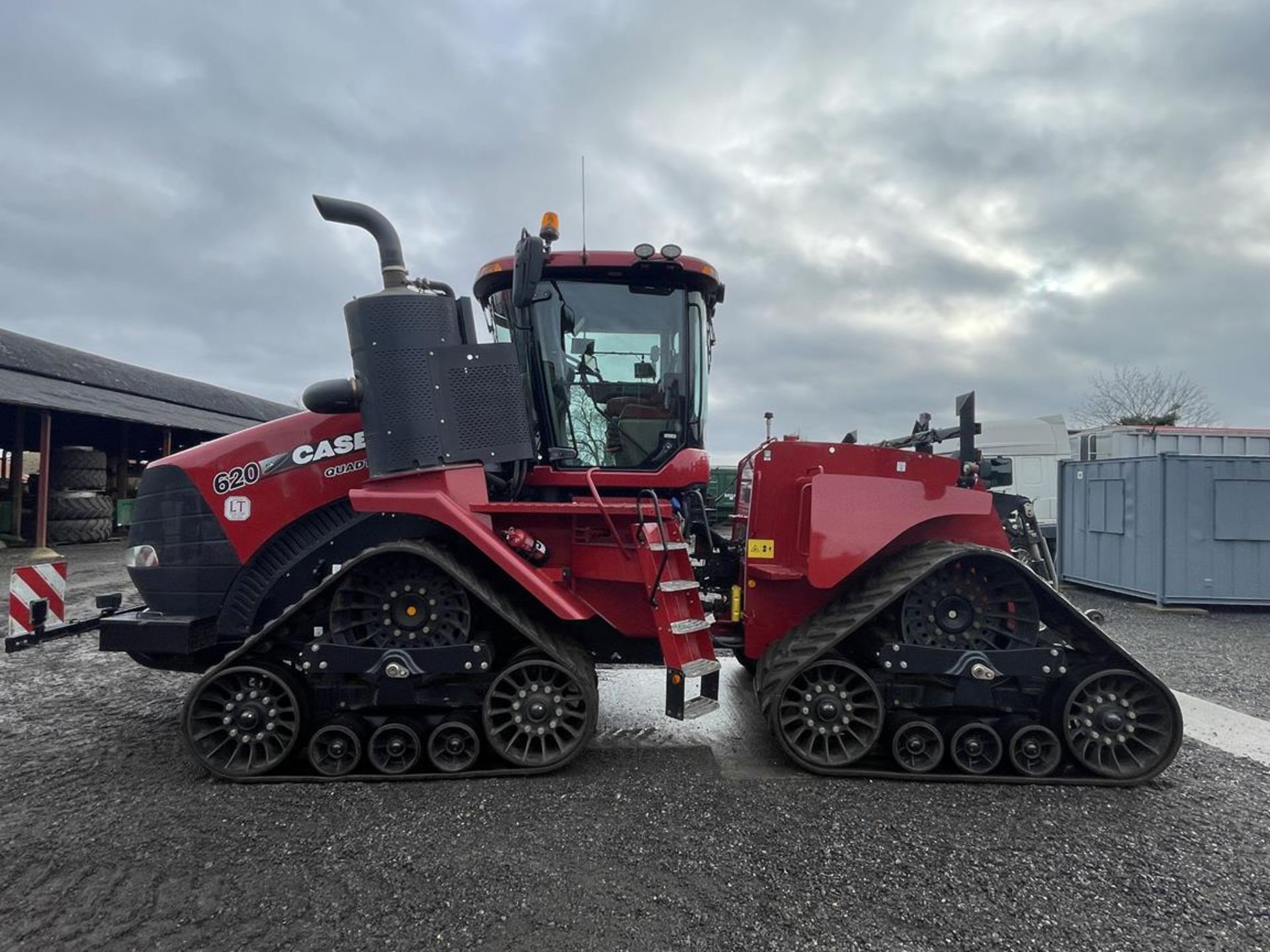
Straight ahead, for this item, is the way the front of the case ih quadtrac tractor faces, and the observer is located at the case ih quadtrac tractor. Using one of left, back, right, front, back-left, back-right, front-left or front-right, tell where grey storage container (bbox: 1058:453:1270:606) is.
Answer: back-right

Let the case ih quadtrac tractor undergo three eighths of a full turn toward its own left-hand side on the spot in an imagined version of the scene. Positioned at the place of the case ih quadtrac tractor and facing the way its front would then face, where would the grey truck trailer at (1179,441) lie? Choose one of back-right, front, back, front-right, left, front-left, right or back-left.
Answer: left

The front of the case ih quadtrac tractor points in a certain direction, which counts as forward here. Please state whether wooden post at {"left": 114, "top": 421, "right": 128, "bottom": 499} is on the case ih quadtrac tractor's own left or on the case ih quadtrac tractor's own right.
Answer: on the case ih quadtrac tractor's own right

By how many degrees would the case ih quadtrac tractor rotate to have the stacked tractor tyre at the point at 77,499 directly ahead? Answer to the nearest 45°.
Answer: approximately 45° to its right

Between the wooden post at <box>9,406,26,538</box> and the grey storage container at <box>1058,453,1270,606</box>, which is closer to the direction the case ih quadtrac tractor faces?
the wooden post

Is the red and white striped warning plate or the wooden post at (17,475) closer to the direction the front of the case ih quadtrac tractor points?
the red and white striped warning plate

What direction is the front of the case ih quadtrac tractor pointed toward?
to the viewer's left

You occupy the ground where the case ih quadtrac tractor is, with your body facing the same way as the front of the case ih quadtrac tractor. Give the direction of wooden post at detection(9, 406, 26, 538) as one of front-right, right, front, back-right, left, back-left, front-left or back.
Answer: front-right

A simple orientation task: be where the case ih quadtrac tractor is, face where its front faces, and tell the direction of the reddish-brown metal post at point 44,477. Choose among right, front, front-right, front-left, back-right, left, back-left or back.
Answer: front-right
